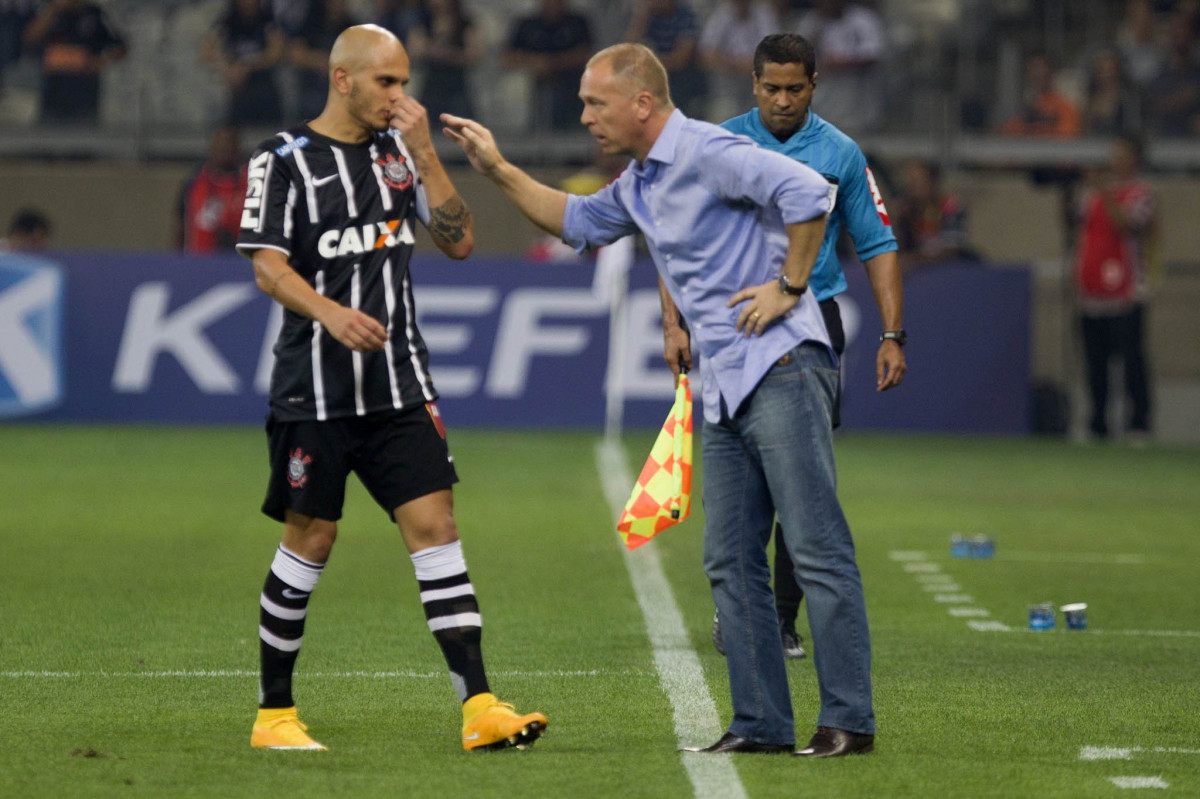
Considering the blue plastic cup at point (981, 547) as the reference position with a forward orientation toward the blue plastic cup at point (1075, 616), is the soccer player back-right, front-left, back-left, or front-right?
front-right

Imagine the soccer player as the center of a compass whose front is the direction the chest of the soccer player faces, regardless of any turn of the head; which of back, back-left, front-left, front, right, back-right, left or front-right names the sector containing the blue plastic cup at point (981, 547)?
left

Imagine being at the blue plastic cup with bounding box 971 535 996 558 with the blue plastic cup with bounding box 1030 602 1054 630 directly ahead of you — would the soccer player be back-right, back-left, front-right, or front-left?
front-right

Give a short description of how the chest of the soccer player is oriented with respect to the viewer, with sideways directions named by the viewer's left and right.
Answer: facing the viewer and to the right of the viewer

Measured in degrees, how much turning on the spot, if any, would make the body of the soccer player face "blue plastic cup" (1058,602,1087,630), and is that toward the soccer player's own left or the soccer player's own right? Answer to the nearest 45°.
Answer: approximately 90° to the soccer player's own left

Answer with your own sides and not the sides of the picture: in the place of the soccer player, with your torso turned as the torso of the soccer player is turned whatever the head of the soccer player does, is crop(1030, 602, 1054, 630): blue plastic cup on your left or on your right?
on your left
